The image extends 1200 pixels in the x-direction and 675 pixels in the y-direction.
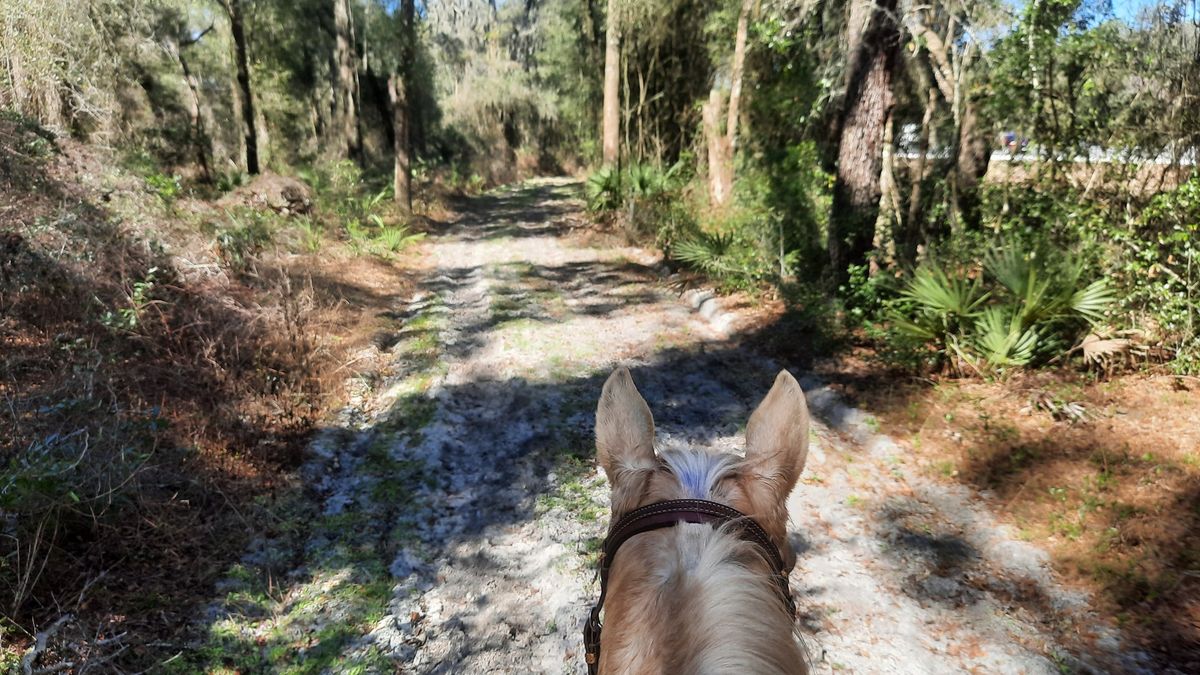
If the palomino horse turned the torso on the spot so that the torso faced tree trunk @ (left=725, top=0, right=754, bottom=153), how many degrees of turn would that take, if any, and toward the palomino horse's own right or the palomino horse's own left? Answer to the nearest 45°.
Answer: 0° — it already faces it

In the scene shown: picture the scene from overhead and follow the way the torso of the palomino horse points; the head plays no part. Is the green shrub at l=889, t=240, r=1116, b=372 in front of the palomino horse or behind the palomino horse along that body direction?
in front

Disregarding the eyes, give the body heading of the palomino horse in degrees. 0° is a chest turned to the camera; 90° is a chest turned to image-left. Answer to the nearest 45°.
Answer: approximately 180°

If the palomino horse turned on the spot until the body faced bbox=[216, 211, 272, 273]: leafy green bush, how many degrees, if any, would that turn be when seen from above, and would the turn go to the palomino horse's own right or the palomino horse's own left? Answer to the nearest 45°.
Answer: approximately 45° to the palomino horse's own left

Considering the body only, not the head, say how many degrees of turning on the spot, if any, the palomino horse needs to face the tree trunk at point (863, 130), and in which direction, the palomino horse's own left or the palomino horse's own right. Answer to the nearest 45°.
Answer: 0° — it already faces it

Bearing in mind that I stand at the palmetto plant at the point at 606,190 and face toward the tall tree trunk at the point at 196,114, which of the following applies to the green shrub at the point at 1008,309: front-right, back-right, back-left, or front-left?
back-left

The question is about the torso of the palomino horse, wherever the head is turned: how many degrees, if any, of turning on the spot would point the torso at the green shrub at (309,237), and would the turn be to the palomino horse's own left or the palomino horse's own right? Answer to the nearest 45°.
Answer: approximately 45° to the palomino horse's own left

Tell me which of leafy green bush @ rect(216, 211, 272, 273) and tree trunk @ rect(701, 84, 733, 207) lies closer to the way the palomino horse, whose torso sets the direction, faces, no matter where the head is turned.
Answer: the tree trunk

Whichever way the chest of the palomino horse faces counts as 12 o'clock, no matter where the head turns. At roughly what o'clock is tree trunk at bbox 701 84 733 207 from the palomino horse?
The tree trunk is roughly at 12 o'clock from the palomino horse.

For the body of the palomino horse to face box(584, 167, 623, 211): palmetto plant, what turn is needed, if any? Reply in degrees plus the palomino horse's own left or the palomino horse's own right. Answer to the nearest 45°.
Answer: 0° — it already faces it
